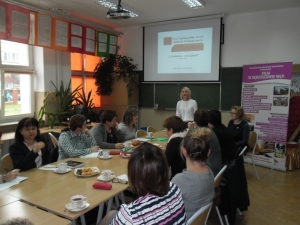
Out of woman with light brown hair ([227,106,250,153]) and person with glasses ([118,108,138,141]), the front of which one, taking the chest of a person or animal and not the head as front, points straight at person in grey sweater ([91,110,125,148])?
the woman with light brown hair

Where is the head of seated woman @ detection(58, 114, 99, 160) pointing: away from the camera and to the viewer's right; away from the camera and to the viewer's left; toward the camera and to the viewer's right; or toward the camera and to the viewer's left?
away from the camera and to the viewer's right

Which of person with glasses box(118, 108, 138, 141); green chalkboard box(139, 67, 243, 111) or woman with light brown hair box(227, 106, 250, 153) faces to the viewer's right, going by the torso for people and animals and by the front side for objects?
the person with glasses

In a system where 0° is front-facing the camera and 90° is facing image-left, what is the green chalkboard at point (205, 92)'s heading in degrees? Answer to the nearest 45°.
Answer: approximately 0°

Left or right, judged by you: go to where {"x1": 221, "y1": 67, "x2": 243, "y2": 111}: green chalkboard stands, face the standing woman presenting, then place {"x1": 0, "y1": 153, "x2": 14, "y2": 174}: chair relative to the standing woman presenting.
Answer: left

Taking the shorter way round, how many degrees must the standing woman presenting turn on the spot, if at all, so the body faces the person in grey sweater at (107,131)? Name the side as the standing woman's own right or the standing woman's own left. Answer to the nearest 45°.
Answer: approximately 45° to the standing woman's own right

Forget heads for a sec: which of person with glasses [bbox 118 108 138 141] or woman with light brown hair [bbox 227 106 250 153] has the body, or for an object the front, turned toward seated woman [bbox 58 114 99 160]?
the woman with light brown hair

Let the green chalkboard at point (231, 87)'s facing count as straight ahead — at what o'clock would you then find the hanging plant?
The hanging plant is roughly at 3 o'clock from the green chalkboard.

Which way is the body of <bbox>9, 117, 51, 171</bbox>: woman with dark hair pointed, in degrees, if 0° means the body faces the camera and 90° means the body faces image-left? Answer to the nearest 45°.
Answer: approximately 315°

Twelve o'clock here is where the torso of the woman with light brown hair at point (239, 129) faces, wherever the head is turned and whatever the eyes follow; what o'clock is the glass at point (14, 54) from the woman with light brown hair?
The glass is roughly at 1 o'clock from the woman with light brown hair.

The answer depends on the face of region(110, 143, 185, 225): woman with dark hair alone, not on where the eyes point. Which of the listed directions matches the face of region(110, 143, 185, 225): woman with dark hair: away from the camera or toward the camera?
away from the camera
